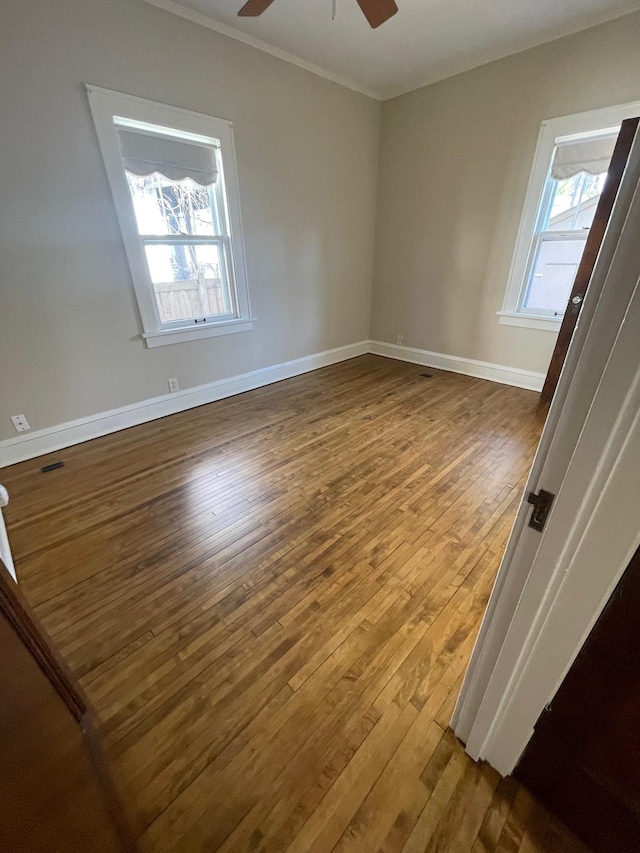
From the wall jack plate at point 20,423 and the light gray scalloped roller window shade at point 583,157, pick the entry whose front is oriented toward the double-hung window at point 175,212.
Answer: the light gray scalloped roller window shade

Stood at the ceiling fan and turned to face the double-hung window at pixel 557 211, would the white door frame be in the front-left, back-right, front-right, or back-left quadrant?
back-right

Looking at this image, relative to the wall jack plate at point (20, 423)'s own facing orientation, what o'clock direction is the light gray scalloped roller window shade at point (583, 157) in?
The light gray scalloped roller window shade is roughly at 10 o'clock from the wall jack plate.

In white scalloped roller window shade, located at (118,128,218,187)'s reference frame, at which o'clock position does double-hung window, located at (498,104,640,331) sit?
The double-hung window is roughly at 11 o'clock from the white scalloped roller window shade.

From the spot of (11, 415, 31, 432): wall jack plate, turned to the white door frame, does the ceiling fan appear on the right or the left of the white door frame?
left

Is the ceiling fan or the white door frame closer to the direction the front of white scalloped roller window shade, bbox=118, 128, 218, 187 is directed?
the ceiling fan

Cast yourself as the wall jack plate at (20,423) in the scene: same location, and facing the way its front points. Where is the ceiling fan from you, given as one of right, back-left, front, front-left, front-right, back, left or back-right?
front-left

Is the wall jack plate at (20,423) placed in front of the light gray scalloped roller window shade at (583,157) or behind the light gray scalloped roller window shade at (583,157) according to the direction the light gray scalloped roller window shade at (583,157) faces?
in front

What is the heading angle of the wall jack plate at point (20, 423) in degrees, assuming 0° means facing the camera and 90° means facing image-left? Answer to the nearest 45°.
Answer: approximately 0°
